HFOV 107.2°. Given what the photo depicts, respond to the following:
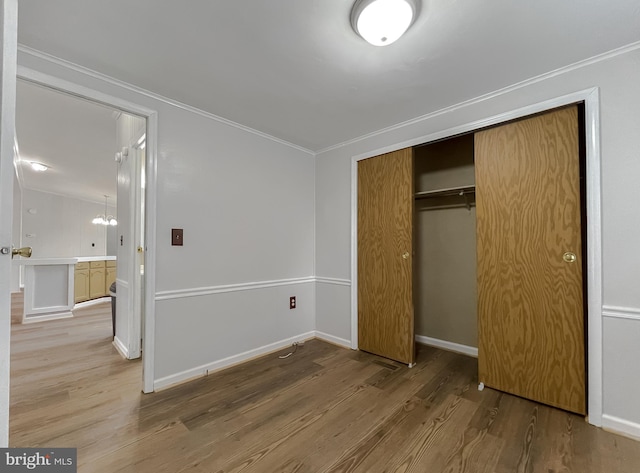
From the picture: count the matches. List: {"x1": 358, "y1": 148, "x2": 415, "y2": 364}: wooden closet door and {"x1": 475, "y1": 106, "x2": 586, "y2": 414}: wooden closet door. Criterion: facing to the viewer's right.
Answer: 0

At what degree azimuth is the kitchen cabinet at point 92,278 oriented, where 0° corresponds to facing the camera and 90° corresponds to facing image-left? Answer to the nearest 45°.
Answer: approximately 315°

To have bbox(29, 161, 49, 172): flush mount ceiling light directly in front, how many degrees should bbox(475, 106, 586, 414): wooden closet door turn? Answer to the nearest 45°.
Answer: approximately 45° to its right

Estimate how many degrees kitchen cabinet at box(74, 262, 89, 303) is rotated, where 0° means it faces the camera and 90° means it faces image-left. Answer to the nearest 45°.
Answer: approximately 315°

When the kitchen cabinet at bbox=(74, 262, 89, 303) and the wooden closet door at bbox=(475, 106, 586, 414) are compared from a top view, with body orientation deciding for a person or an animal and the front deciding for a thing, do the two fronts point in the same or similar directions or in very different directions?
very different directions

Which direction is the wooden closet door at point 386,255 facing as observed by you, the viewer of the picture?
facing the viewer and to the left of the viewer

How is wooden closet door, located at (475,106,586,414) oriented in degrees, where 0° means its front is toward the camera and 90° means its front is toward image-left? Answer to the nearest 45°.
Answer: approximately 45°

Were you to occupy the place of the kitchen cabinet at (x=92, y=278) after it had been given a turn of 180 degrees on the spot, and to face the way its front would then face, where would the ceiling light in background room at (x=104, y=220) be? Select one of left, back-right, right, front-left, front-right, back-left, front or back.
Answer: front-right

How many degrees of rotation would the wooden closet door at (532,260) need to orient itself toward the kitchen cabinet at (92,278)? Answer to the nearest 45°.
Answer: approximately 45° to its right

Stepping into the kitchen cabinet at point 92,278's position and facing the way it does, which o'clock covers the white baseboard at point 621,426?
The white baseboard is roughly at 1 o'clock from the kitchen cabinet.

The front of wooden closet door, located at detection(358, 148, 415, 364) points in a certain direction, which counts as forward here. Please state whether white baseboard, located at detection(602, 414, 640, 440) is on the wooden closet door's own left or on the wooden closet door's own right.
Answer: on the wooden closet door's own left

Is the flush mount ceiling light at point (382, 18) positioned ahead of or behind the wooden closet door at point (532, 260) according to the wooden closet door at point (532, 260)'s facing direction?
ahead

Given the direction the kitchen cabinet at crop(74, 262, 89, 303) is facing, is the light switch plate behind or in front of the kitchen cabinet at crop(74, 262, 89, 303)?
in front
